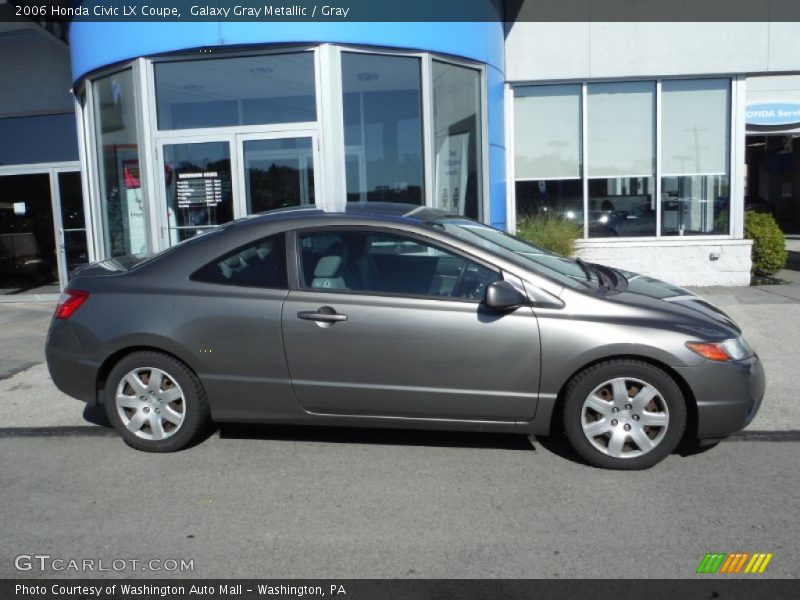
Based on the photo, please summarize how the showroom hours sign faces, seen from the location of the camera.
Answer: facing the viewer

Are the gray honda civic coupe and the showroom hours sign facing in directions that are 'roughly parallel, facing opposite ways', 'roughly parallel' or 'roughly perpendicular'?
roughly perpendicular

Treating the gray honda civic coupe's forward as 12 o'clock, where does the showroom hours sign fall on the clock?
The showroom hours sign is roughly at 8 o'clock from the gray honda civic coupe.

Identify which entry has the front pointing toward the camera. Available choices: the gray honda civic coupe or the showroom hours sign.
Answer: the showroom hours sign

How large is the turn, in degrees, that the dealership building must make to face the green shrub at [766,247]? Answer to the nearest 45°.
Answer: approximately 90° to its left

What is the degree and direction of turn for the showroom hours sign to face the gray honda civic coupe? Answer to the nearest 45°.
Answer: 0° — it already faces it

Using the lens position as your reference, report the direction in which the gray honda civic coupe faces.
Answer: facing to the right of the viewer

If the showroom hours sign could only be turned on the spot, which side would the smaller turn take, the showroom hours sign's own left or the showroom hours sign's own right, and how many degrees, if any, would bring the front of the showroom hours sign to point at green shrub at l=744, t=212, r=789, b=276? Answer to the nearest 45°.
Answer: approximately 90° to the showroom hours sign's own left

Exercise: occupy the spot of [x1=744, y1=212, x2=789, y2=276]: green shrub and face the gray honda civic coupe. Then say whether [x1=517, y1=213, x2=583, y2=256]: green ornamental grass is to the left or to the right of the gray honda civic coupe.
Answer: right

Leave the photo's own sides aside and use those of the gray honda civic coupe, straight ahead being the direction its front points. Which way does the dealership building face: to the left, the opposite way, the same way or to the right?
to the right

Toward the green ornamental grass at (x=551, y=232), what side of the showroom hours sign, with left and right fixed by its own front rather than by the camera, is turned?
left

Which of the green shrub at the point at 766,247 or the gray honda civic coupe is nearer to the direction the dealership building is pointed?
the gray honda civic coupe

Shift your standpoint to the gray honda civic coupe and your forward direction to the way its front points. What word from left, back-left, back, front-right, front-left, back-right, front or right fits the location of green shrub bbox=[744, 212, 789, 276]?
front-left

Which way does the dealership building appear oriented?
toward the camera

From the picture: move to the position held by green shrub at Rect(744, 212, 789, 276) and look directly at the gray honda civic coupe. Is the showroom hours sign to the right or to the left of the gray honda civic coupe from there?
right

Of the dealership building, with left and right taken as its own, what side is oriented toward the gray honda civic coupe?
front

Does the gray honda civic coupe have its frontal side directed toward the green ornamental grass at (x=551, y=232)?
no

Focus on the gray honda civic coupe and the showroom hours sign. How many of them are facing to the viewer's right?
1
